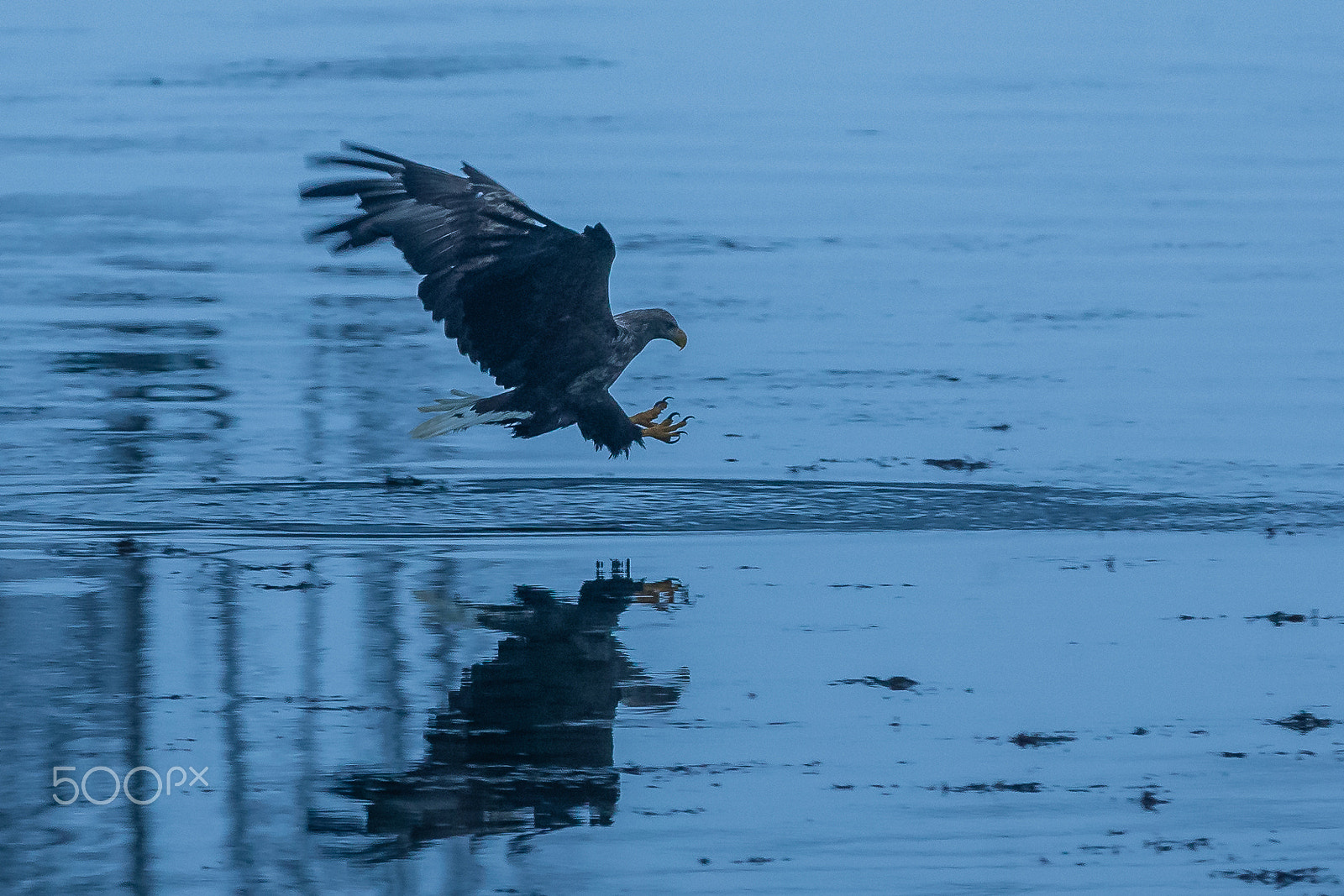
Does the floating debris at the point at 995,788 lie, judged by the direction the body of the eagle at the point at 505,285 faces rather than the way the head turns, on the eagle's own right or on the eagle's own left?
on the eagle's own right

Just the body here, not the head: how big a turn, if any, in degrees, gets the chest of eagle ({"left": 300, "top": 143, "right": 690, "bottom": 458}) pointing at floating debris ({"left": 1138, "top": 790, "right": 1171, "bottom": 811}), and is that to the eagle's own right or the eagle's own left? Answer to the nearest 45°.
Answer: approximately 45° to the eagle's own right

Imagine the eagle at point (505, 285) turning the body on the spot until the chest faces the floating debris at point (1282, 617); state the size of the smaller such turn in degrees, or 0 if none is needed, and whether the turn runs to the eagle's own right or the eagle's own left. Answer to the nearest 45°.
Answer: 0° — it already faces it

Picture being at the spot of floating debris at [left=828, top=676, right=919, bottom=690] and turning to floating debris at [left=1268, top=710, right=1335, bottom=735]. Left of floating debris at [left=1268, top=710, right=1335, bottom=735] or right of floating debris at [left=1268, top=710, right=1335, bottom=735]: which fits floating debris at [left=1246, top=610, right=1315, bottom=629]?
left

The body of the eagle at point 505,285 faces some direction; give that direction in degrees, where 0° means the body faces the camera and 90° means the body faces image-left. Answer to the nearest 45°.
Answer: approximately 270°

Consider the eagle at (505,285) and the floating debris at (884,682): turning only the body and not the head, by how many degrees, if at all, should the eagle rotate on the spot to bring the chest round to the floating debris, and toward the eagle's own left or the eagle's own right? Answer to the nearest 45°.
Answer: approximately 45° to the eagle's own right

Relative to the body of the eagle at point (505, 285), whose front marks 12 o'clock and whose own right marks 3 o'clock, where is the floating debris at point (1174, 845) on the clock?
The floating debris is roughly at 2 o'clock from the eagle.

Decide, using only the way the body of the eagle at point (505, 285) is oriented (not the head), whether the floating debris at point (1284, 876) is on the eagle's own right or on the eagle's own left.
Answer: on the eagle's own right
